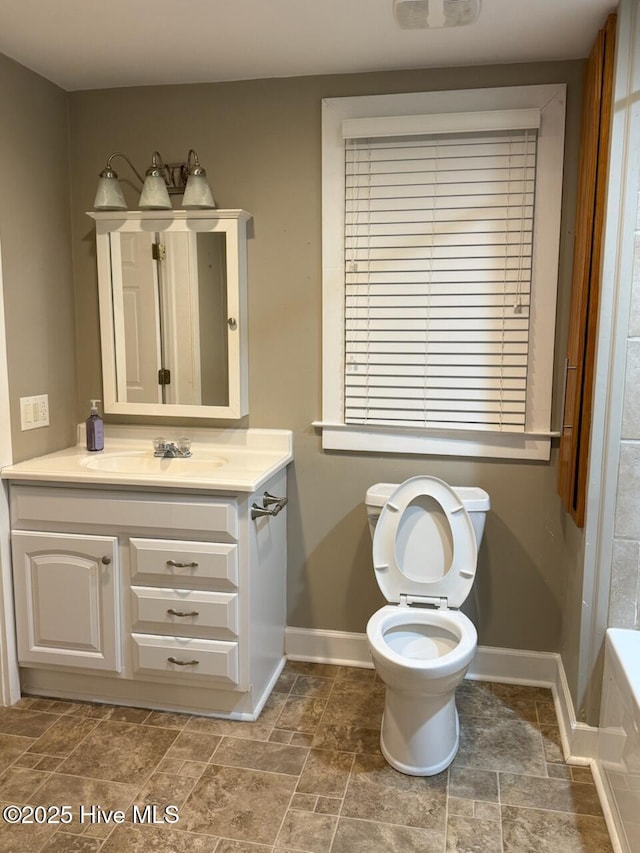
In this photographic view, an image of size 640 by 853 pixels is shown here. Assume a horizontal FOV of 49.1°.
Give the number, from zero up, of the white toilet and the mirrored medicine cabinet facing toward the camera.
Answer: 2

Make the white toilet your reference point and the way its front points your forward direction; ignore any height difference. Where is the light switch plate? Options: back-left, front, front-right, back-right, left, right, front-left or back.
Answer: right

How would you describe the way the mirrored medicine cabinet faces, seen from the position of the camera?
facing the viewer

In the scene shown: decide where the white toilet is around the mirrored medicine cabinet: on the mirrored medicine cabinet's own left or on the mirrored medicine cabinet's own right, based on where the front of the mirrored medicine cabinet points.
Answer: on the mirrored medicine cabinet's own left

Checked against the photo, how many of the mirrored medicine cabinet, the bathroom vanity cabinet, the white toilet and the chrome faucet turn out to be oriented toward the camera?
4

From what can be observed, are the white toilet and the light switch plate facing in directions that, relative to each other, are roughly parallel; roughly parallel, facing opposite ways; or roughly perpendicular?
roughly perpendicular

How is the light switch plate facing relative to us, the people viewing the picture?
facing the viewer and to the right of the viewer

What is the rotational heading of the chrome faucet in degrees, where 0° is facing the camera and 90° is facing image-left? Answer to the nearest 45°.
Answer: approximately 0°

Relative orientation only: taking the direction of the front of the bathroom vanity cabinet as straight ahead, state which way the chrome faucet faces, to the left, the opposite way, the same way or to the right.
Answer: the same way

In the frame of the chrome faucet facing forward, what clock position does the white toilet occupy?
The white toilet is roughly at 10 o'clock from the chrome faucet.

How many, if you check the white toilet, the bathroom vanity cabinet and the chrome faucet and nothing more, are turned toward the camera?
3

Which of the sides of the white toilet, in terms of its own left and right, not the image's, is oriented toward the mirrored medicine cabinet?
right

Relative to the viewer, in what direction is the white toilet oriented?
toward the camera
